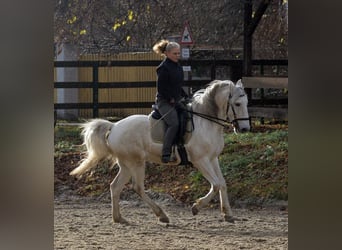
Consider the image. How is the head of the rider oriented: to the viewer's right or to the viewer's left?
to the viewer's right

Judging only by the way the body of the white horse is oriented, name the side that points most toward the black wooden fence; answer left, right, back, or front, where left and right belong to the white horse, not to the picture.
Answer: left

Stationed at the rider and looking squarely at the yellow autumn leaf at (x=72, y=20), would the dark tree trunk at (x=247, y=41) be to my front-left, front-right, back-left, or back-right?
front-right

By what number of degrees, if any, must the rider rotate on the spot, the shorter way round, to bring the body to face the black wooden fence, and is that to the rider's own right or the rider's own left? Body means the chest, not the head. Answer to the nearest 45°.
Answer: approximately 90° to the rider's own left

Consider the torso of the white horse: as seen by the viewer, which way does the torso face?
to the viewer's right

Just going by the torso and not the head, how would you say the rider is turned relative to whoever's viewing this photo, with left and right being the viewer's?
facing to the right of the viewer
